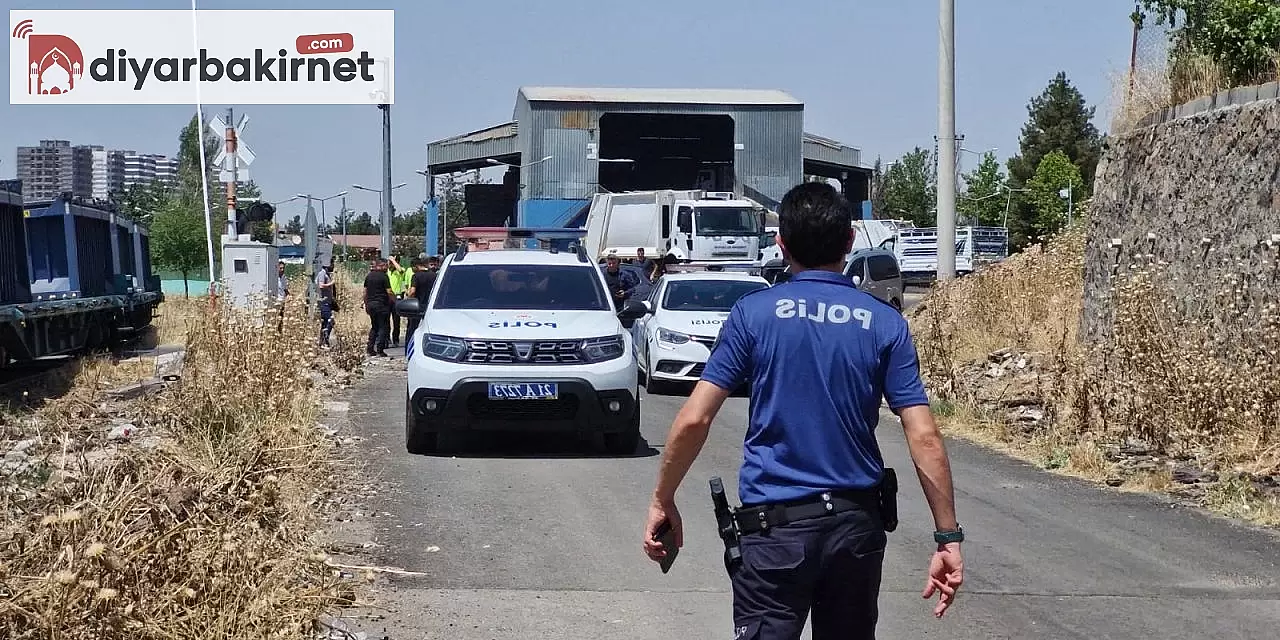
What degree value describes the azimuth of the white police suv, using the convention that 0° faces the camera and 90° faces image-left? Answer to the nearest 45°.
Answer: approximately 0°

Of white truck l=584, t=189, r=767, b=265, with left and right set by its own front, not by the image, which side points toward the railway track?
right

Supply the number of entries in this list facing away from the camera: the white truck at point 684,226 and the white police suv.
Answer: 0

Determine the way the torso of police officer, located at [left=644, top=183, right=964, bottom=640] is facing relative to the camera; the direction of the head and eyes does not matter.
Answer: away from the camera

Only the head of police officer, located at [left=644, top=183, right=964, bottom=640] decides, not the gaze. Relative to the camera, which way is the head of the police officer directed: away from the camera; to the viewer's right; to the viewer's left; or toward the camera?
away from the camera

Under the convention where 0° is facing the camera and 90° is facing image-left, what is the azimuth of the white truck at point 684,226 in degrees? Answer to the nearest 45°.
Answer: approximately 315°

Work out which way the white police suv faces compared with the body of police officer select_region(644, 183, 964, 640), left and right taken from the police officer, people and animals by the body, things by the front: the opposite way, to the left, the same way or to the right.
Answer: the opposite way

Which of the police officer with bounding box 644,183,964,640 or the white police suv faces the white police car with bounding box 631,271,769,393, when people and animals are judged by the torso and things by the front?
the police officer

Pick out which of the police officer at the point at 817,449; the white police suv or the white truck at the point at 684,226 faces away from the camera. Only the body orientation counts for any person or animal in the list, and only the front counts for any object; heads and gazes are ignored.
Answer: the police officer

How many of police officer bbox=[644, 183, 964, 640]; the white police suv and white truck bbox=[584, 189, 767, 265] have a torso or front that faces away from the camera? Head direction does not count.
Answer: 1
